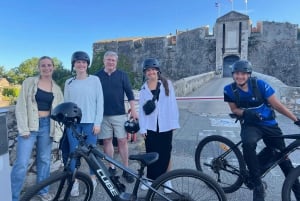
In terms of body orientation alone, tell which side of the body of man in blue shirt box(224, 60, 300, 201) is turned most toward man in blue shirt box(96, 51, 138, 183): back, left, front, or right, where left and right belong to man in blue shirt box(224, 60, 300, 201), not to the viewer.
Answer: right

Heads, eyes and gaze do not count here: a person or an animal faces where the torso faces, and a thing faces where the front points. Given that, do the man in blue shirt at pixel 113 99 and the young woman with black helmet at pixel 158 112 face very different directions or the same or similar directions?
same or similar directions

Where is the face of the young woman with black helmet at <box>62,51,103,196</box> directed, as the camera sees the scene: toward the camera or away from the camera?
toward the camera

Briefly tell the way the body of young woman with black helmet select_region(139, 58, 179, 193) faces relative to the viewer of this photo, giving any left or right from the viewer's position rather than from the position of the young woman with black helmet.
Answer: facing the viewer

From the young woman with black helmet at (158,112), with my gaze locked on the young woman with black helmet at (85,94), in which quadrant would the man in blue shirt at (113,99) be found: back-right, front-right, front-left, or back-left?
front-right

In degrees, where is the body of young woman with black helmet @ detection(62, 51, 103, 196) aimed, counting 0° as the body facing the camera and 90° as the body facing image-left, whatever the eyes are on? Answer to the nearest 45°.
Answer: approximately 0°

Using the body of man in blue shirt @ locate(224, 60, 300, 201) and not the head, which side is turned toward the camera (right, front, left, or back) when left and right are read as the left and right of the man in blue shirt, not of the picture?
front

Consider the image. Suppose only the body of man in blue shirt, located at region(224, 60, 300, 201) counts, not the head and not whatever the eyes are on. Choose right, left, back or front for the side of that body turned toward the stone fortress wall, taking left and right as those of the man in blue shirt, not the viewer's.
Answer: back

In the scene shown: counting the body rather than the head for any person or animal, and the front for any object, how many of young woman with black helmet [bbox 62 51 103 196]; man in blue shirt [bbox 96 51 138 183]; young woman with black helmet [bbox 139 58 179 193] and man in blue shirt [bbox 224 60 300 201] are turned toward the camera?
4

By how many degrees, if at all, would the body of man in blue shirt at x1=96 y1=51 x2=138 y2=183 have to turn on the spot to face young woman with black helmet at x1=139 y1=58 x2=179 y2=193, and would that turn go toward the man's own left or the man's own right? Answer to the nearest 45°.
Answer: approximately 45° to the man's own left

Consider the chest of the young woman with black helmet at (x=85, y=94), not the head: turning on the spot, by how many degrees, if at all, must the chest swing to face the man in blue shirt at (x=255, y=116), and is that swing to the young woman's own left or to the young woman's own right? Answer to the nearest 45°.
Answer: approximately 90° to the young woman's own left
